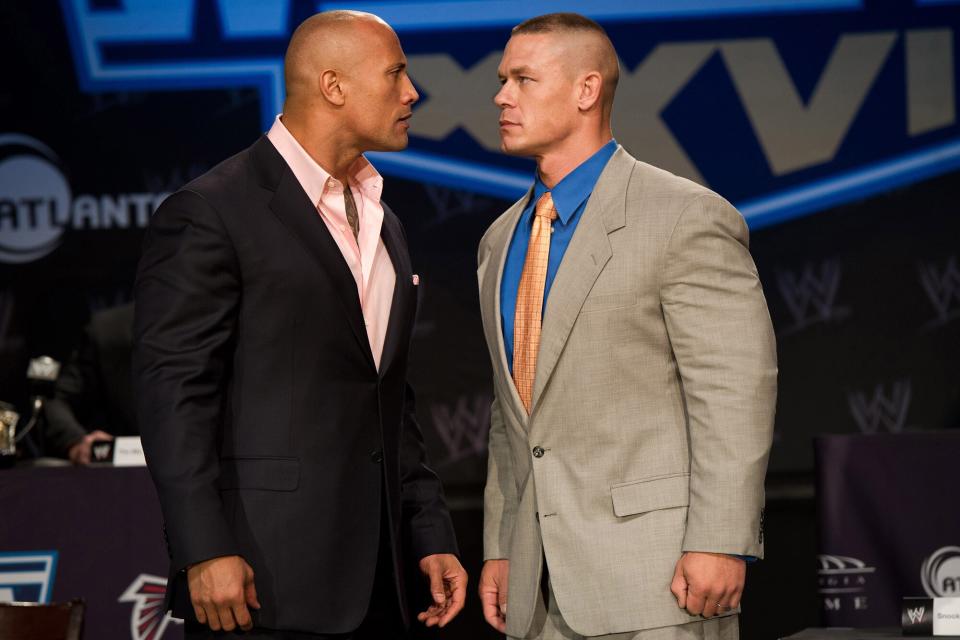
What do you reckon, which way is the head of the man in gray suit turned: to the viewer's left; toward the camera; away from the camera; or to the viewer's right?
to the viewer's left

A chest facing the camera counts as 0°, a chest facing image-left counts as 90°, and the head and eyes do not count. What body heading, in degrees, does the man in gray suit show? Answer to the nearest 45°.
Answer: approximately 45°

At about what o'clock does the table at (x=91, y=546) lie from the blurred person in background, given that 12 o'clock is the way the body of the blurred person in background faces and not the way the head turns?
The table is roughly at 12 o'clock from the blurred person in background.

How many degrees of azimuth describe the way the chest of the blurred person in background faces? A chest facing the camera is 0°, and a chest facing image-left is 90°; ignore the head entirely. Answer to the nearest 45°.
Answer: approximately 0°

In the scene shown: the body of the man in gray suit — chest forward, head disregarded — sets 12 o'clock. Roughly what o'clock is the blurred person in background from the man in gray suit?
The blurred person in background is roughly at 3 o'clock from the man in gray suit.

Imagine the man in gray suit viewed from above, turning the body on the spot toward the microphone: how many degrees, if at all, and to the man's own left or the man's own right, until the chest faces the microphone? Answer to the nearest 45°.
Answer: approximately 90° to the man's own right
